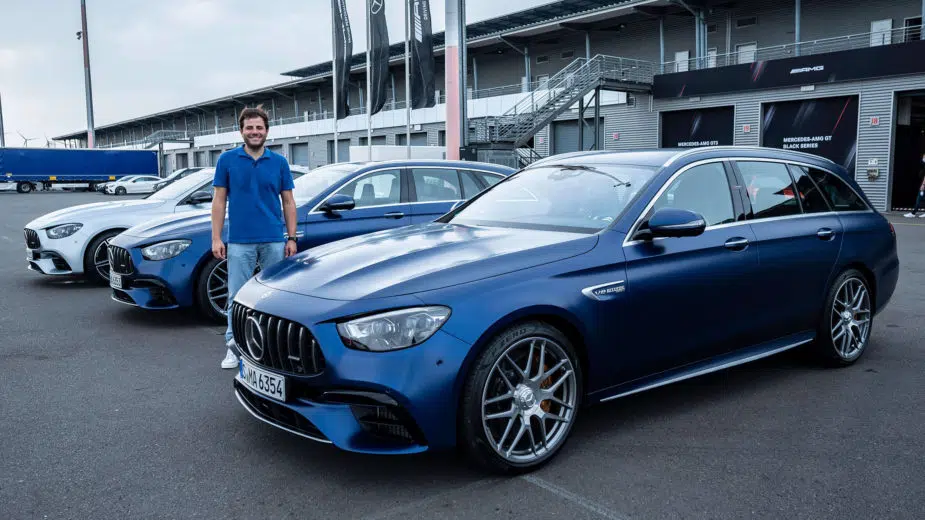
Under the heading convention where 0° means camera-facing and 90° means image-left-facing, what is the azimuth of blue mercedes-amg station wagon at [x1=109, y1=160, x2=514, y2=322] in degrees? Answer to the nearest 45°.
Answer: approximately 45°

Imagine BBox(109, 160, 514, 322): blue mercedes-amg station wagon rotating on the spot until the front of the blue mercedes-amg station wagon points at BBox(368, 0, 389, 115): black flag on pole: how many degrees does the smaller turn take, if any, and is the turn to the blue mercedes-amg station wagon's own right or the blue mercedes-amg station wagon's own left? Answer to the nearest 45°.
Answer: approximately 135° to the blue mercedes-amg station wagon's own right

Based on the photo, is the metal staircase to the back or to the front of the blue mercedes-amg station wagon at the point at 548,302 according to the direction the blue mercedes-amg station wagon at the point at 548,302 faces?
to the back

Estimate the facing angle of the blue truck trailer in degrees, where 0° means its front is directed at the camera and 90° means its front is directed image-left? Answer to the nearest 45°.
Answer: approximately 270°

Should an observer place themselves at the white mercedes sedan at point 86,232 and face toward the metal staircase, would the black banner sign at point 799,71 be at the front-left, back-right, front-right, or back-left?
front-right

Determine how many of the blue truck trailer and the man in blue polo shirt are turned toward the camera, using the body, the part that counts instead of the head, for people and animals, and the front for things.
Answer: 1

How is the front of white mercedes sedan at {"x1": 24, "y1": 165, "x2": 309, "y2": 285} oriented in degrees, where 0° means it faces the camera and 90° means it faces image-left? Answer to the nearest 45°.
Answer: approximately 45°

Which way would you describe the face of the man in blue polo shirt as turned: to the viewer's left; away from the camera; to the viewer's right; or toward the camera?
toward the camera

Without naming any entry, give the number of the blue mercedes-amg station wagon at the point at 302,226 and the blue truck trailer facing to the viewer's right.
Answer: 1

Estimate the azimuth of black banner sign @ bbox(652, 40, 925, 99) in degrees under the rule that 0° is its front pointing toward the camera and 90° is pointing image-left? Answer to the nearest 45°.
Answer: approximately 45°

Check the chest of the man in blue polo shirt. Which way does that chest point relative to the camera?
toward the camera

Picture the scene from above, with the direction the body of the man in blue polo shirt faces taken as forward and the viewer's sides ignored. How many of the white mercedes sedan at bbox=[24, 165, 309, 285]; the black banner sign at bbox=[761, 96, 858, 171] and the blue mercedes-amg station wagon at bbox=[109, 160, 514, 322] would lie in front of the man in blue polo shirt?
0

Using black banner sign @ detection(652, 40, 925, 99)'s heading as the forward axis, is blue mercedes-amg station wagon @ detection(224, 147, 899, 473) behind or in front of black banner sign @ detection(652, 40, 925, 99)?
in front

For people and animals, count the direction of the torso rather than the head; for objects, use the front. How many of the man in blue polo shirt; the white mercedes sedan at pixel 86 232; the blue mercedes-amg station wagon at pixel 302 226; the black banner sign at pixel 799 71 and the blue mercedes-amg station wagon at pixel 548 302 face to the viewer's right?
0
